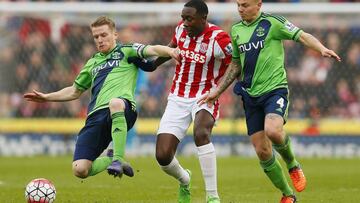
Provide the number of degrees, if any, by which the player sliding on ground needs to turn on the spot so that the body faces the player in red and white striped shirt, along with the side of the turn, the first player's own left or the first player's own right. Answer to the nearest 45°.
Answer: approximately 90° to the first player's own left

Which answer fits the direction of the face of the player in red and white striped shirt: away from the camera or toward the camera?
toward the camera

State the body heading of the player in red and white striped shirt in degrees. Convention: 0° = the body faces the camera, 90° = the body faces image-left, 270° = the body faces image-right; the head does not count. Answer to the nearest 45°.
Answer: approximately 45°

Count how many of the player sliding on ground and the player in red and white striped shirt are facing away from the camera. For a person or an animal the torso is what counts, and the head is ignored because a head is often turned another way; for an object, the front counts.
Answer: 0

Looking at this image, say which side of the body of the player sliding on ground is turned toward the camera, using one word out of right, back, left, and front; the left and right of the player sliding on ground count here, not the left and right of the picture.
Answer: front

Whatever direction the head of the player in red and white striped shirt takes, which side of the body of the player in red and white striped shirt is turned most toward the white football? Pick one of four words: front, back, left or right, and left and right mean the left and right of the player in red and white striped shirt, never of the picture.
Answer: front
